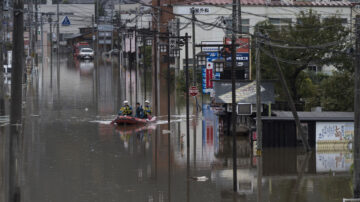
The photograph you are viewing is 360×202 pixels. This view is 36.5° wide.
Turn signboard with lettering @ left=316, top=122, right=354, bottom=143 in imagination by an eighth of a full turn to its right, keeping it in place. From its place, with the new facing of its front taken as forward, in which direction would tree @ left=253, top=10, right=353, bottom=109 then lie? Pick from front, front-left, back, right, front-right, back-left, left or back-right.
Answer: back-right

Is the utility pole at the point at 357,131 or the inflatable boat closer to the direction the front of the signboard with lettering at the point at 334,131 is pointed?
the utility pole

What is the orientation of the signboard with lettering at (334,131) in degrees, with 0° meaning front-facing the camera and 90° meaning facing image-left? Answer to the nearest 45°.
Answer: approximately 0°

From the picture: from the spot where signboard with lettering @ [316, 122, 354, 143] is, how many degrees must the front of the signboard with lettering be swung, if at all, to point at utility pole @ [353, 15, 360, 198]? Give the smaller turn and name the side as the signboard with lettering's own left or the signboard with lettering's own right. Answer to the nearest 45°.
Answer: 0° — it already faces it

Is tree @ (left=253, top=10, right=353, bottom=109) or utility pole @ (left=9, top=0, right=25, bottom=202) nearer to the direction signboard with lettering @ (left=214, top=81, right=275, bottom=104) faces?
the utility pole

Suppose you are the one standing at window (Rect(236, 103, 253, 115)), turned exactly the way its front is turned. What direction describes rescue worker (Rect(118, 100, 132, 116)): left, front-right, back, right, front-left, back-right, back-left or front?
back-right

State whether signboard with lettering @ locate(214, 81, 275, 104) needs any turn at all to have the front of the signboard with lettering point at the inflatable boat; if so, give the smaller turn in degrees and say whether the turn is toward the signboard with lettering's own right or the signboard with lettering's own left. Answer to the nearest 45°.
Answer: approximately 135° to the signboard with lettering's own right

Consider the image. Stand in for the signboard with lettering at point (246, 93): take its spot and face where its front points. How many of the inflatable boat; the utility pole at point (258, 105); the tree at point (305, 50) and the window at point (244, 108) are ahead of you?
2

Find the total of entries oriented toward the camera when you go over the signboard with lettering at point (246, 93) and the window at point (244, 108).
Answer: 2

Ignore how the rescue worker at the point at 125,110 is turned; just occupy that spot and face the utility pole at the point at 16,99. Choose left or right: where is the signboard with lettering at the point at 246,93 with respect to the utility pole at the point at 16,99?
left
